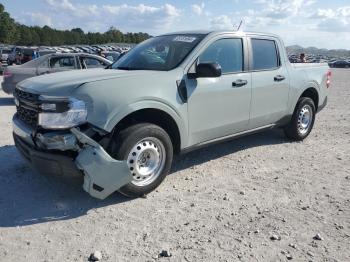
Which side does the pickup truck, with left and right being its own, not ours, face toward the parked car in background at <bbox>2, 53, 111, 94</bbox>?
right

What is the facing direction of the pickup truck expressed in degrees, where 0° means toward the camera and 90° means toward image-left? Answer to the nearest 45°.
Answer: approximately 45°

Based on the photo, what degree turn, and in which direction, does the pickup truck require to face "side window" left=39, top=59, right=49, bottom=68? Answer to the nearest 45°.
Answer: approximately 90° to its right

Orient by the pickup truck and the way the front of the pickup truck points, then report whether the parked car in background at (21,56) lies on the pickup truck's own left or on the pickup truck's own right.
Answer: on the pickup truck's own right
